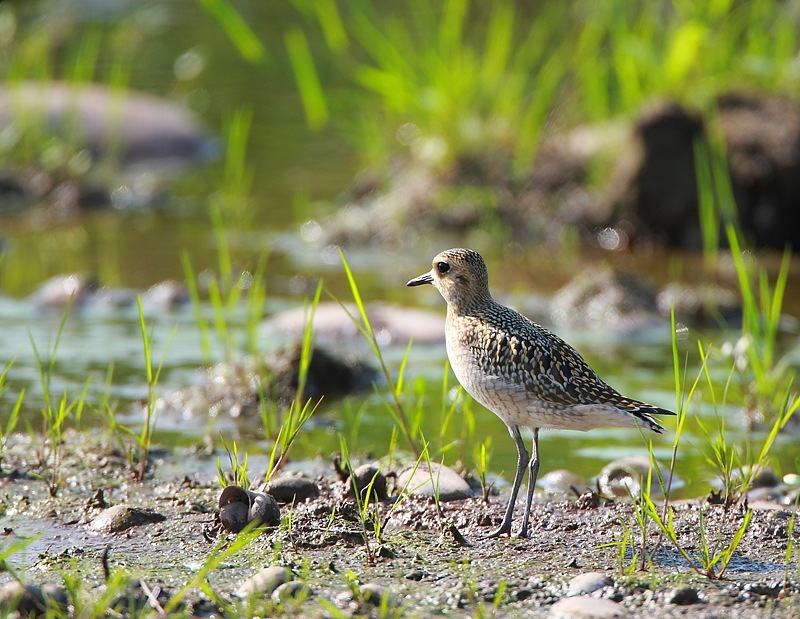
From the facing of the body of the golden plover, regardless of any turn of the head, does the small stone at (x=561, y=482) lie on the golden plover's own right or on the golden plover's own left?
on the golden plover's own right

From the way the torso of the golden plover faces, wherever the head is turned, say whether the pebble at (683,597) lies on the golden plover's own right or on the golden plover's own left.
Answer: on the golden plover's own left

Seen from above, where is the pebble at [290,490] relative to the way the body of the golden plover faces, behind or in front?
in front

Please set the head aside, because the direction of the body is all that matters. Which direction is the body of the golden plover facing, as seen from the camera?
to the viewer's left

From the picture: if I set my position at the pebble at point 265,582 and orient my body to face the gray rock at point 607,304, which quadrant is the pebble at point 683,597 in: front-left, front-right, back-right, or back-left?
front-right

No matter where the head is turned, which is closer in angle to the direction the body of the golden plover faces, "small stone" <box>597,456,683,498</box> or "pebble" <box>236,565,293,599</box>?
the pebble

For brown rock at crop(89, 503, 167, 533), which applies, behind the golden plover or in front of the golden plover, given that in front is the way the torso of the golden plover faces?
in front

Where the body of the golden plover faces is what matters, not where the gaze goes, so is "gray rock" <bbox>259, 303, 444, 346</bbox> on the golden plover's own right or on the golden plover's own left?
on the golden plover's own right

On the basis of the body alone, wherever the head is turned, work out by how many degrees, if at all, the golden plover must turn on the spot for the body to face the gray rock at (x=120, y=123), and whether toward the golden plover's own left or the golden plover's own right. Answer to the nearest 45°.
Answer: approximately 45° to the golden plover's own right

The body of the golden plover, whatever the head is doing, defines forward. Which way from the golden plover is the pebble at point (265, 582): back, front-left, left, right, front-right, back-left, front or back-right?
front-left
